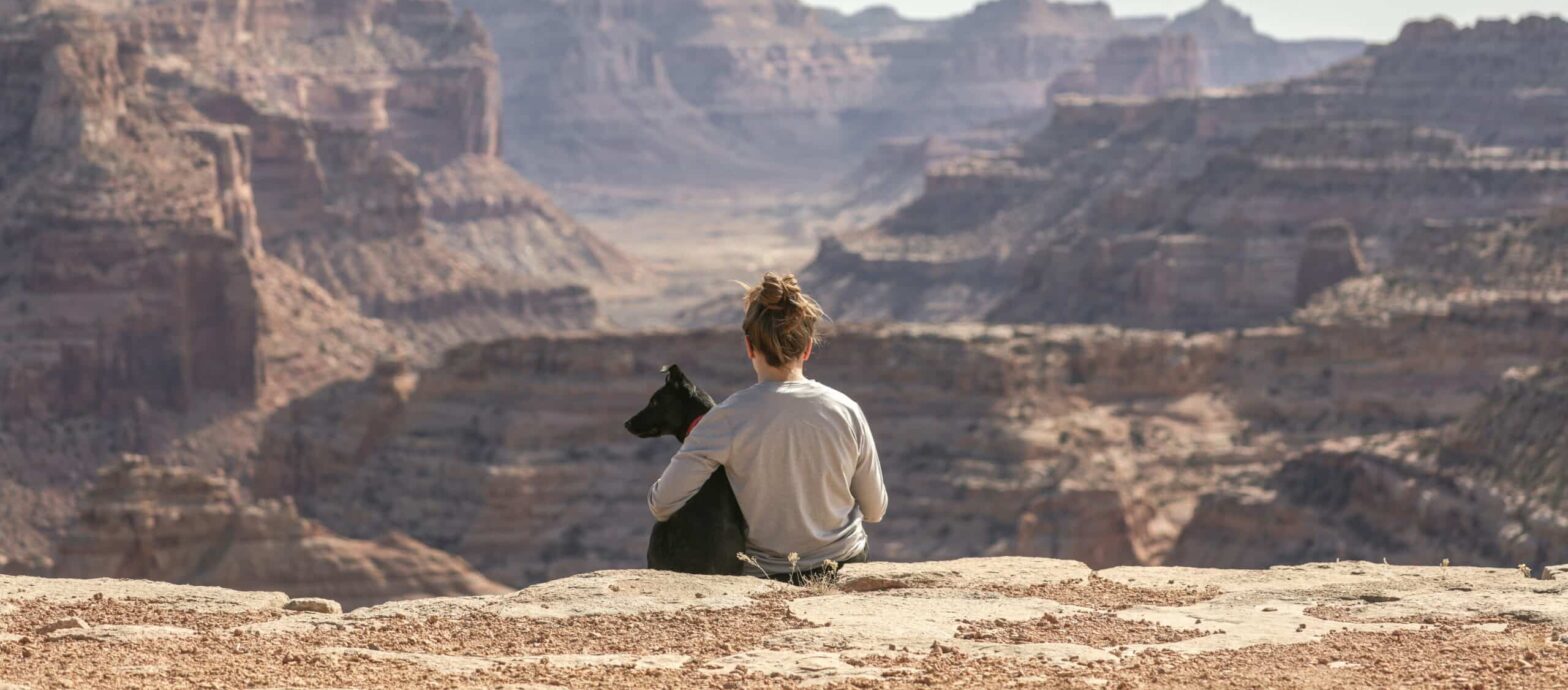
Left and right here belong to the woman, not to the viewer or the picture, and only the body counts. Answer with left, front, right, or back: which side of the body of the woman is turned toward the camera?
back

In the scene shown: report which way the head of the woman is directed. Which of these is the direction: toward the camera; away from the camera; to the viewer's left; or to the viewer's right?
away from the camera
